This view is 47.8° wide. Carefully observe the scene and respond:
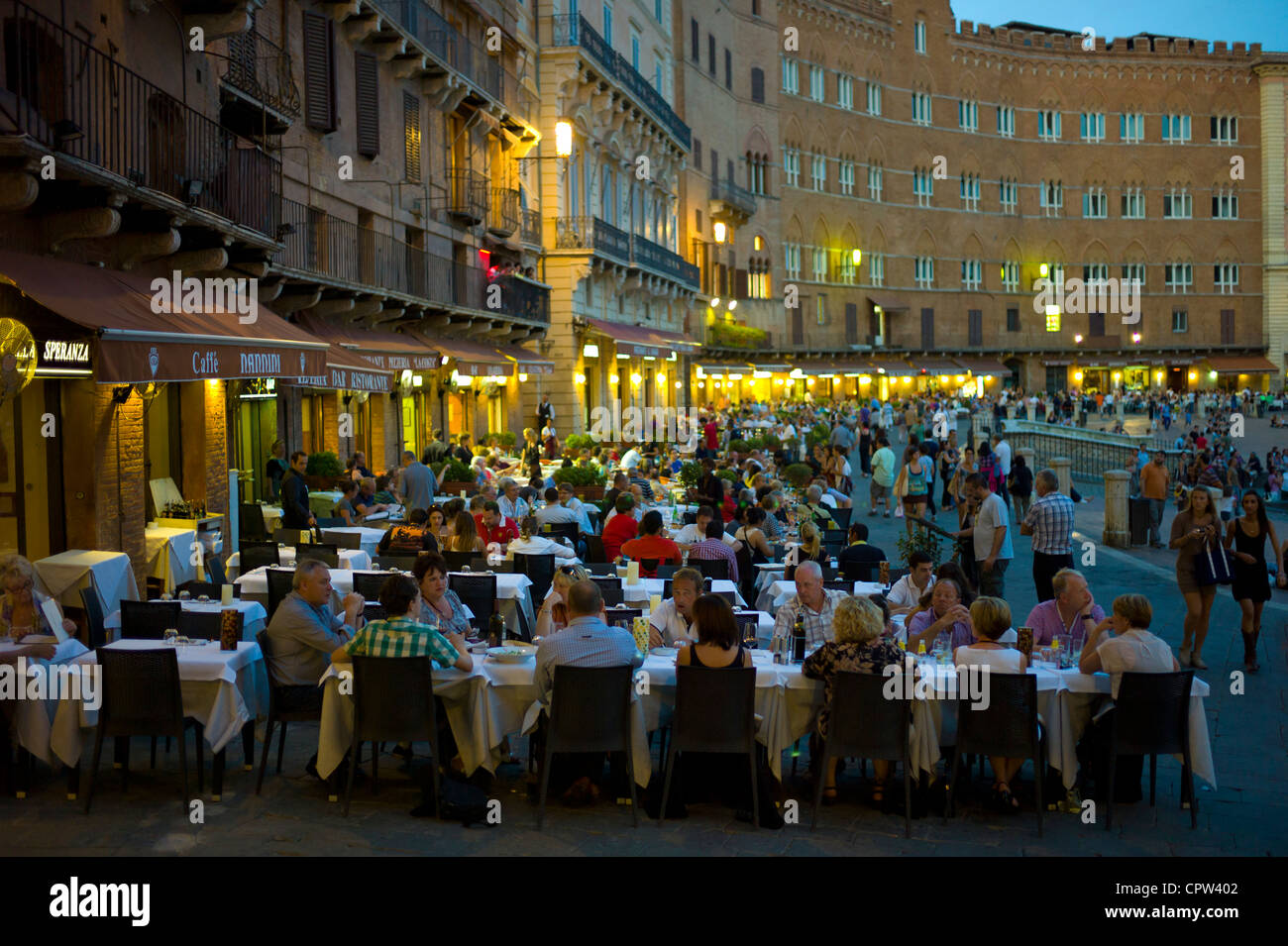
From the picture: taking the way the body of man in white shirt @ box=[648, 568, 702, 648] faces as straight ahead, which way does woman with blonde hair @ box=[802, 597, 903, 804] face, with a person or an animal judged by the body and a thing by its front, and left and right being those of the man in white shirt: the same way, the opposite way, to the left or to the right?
the opposite way

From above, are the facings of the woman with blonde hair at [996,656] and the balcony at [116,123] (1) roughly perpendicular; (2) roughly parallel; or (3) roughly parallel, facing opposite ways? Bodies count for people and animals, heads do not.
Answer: roughly perpendicular

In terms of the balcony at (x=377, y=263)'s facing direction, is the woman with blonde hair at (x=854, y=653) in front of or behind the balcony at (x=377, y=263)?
in front

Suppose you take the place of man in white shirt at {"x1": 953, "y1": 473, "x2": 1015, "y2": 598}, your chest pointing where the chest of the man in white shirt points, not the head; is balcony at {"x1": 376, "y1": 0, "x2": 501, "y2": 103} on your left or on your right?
on your right

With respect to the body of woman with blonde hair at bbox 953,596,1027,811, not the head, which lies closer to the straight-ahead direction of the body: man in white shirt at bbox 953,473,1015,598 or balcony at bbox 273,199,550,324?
the man in white shirt

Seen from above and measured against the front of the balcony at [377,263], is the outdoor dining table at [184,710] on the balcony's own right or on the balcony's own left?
on the balcony's own right

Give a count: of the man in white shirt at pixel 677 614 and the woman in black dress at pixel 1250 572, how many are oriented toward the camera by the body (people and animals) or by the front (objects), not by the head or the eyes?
2

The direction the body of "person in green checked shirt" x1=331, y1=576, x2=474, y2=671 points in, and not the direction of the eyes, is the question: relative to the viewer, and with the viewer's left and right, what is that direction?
facing away from the viewer

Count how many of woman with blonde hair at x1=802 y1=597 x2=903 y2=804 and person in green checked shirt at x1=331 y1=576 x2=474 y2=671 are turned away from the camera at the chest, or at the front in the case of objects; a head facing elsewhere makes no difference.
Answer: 2

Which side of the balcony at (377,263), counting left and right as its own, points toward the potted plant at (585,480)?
front

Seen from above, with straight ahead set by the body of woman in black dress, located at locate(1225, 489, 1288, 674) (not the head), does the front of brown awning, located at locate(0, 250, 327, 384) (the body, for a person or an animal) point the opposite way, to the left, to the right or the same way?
to the left

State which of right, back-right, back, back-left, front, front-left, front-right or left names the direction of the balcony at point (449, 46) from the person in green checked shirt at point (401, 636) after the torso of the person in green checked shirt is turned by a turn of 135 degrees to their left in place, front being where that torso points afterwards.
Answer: back-right

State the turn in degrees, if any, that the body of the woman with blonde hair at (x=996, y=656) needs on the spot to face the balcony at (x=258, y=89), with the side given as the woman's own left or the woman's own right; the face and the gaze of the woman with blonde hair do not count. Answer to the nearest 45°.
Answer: approximately 45° to the woman's own left

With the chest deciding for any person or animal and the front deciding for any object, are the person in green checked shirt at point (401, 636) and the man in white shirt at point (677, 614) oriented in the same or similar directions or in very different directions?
very different directions

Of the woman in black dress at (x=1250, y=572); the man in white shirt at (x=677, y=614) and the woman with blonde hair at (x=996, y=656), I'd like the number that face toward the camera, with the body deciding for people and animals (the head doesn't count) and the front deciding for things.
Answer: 2
